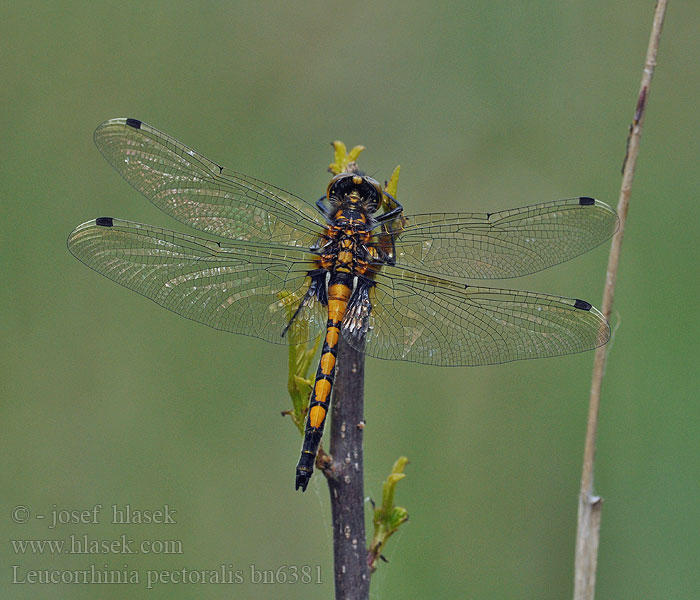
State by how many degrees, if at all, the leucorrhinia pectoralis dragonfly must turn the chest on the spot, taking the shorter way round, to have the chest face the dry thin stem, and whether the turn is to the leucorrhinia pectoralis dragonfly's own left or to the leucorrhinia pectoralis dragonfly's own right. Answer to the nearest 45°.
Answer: approximately 135° to the leucorrhinia pectoralis dragonfly's own right

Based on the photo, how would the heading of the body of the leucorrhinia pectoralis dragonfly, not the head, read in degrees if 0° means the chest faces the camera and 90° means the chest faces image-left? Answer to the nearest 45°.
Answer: approximately 180°
